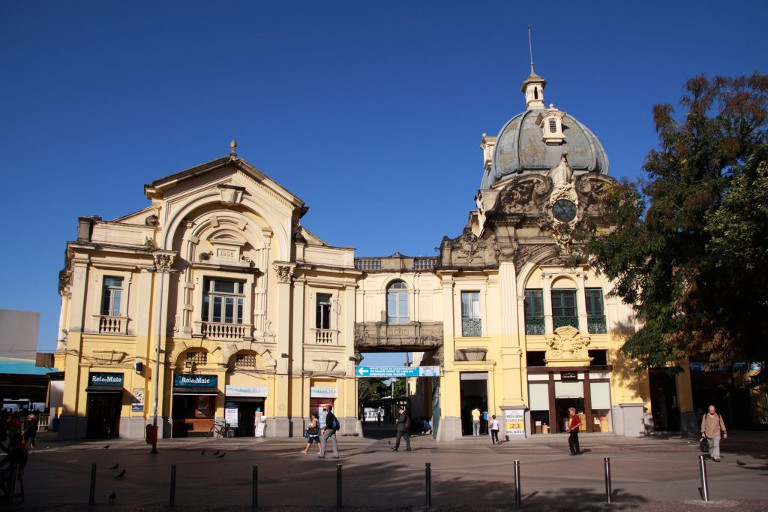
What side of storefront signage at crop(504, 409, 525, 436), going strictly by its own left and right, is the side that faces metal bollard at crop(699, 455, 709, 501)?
front

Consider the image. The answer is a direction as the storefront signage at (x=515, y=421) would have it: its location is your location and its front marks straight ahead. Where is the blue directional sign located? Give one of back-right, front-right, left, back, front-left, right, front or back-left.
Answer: right

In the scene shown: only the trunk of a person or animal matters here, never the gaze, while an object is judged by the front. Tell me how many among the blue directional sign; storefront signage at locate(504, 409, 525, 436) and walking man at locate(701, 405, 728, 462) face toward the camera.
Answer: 3

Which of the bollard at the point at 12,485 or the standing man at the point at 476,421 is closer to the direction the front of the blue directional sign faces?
the bollard

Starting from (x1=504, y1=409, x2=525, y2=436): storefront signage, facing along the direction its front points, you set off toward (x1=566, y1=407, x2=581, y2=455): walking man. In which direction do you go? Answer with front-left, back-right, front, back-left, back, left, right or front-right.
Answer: front

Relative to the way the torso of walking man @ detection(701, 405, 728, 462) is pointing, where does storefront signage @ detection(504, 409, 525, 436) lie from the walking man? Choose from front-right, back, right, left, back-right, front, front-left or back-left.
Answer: back-right

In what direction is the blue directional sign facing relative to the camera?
toward the camera

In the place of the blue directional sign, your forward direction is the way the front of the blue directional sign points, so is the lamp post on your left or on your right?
on your right

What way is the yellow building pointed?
toward the camera

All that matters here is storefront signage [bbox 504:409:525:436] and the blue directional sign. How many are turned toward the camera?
2

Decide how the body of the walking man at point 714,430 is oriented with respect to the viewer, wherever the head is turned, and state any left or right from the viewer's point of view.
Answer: facing the viewer

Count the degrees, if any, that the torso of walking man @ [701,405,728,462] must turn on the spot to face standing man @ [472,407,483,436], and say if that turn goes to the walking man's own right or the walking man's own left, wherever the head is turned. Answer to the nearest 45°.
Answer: approximately 135° to the walking man's own right

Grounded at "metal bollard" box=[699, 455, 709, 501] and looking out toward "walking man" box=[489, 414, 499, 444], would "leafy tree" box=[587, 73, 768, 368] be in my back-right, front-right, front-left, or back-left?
front-right
